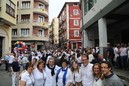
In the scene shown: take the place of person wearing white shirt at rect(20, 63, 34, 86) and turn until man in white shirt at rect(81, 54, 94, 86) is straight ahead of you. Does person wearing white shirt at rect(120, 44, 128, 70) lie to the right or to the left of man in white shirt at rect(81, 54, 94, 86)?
left

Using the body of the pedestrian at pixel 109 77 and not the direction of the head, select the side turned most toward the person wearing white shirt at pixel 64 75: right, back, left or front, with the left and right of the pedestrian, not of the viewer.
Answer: right

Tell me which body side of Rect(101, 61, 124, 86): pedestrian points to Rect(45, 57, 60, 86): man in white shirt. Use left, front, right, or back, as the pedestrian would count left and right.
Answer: right

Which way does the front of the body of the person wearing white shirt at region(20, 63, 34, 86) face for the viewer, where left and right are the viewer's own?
facing the viewer and to the right of the viewer

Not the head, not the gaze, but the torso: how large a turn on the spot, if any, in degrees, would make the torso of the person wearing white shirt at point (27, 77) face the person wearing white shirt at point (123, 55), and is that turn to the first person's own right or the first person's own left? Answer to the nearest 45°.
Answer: approximately 90° to the first person's own left

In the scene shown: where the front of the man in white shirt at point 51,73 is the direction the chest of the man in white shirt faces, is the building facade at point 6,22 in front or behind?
behind

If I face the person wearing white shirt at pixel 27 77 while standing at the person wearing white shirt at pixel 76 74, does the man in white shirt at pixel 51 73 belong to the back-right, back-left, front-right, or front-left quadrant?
front-right

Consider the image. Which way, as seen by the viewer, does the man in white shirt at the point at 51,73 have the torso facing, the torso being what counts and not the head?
toward the camera

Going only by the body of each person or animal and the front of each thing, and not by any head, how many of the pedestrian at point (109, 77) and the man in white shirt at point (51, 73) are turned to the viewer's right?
0

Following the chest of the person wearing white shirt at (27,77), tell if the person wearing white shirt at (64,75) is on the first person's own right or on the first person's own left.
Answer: on the first person's own left
